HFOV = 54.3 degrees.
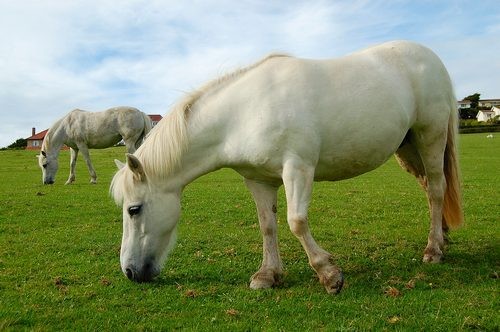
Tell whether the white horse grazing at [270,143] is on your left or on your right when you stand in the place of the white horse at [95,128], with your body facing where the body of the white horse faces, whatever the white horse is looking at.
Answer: on your left

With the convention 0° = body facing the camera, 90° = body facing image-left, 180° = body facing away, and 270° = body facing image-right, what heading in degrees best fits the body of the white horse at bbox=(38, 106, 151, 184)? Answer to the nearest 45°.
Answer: approximately 90°
